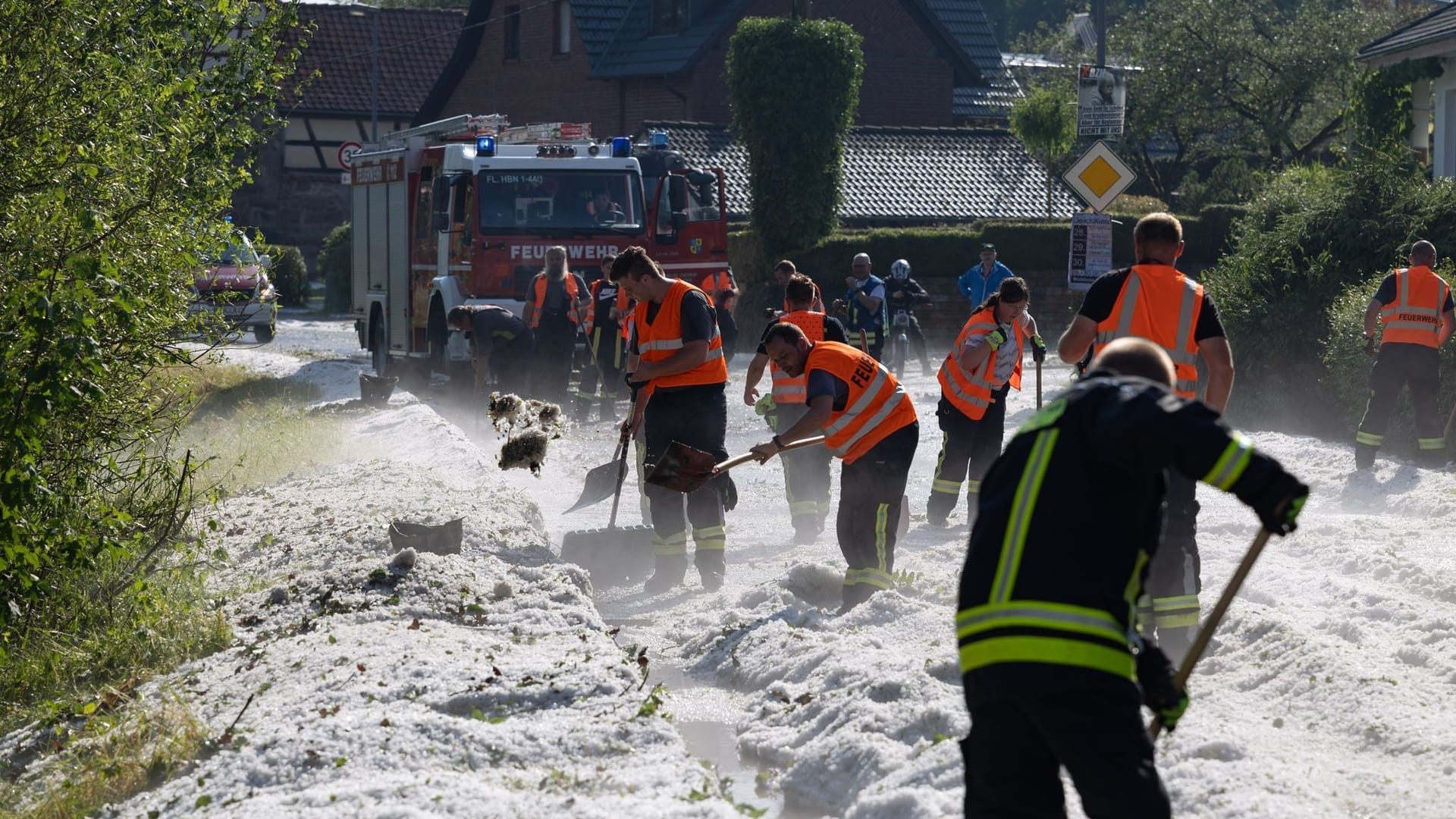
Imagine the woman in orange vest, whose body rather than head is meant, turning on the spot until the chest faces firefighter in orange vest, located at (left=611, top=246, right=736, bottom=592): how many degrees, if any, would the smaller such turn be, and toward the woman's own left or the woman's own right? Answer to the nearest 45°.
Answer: approximately 90° to the woman's own right

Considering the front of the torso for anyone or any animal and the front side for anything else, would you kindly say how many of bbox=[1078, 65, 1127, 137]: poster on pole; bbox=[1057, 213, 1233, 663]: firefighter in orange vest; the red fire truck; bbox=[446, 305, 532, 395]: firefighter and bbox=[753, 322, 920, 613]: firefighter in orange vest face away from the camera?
1

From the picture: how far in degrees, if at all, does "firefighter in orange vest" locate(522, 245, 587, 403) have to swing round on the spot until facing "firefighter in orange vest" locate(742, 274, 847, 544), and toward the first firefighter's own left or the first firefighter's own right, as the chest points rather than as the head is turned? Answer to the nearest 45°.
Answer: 0° — they already face them

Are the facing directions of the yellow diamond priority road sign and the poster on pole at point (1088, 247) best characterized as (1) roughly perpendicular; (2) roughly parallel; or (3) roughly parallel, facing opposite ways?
roughly parallel

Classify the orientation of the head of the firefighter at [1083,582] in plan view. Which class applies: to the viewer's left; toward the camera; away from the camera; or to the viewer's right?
away from the camera

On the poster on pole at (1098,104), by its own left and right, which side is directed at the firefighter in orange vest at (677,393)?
front

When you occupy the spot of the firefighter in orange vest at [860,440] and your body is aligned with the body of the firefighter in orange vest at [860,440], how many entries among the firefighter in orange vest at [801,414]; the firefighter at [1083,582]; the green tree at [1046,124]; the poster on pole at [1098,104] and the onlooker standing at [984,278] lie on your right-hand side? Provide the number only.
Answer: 4

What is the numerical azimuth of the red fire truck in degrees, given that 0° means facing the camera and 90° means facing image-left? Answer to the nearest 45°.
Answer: approximately 315°

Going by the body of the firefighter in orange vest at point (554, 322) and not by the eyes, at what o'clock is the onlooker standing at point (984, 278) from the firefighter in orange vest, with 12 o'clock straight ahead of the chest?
The onlooker standing is roughly at 8 o'clock from the firefighter in orange vest.

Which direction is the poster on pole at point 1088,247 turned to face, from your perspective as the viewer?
facing the viewer

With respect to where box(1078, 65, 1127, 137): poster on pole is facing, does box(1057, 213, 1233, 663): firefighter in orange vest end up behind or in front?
in front

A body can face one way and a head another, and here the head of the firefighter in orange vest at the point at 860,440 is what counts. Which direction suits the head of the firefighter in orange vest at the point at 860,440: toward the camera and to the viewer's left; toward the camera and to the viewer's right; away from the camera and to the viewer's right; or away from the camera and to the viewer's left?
toward the camera and to the viewer's left

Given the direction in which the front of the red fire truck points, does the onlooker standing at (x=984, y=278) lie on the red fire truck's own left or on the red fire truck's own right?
on the red fire truck's own left

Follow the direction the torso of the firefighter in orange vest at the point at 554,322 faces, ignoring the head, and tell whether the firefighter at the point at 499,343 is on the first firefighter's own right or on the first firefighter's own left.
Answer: on the first firefighter's own right

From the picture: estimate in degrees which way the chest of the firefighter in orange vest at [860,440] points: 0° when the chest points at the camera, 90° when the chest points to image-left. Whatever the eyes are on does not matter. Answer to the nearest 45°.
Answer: approximately 90°

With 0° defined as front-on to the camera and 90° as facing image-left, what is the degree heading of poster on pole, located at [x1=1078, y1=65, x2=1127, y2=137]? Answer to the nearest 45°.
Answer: approximately 0°

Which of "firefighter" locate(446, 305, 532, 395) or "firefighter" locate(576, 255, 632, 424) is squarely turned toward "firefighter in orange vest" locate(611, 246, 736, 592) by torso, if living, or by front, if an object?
"firefighter" locate(576, 255, 632, 424)
